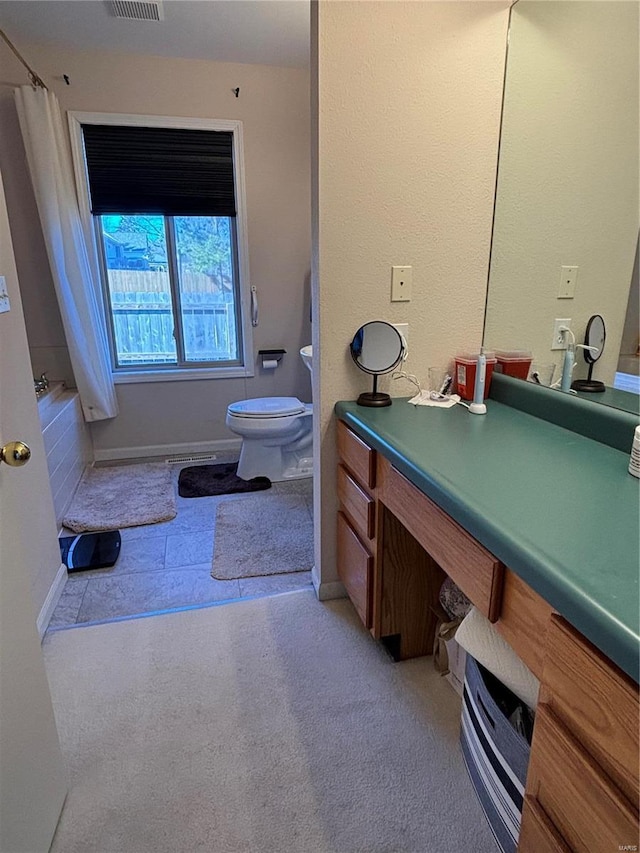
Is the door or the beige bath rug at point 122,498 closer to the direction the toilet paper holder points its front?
the door

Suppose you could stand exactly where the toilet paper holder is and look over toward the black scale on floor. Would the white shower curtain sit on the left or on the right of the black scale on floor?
right

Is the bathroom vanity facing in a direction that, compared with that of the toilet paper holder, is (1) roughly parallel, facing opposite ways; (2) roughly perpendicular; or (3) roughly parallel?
roughly perpendicular

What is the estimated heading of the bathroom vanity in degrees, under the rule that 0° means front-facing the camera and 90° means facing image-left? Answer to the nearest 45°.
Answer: approximately 45°
